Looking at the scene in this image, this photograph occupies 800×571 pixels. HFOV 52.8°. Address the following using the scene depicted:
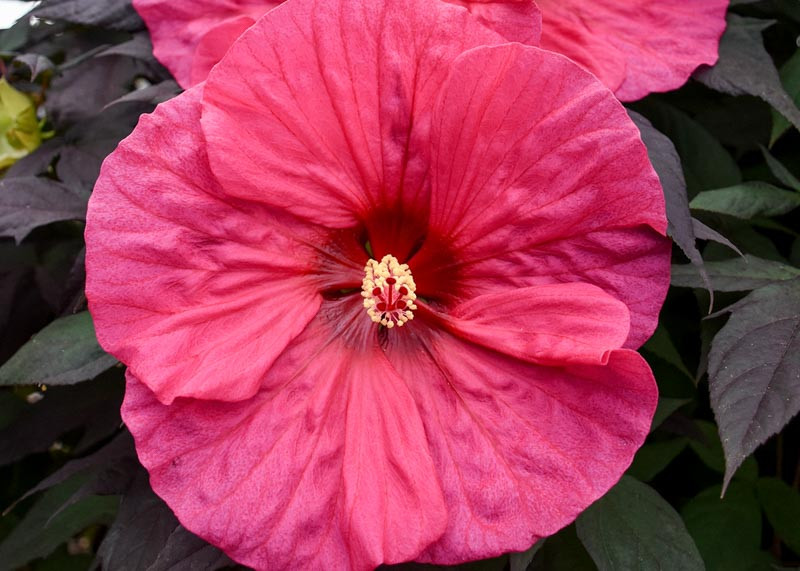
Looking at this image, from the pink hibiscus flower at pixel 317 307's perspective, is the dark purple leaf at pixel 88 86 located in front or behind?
behind

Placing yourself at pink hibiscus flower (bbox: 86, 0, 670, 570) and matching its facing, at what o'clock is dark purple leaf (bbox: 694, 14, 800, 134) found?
The dark purple leaf is roughly at 8 o'clock from the pink hibiscus flower.

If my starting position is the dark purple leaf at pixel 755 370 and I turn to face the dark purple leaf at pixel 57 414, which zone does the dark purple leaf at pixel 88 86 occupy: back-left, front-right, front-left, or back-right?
front-right

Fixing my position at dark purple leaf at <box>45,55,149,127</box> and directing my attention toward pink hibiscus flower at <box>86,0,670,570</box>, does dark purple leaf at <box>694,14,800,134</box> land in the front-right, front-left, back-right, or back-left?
front-left

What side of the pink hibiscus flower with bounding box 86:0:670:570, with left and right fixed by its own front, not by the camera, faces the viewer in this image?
front
